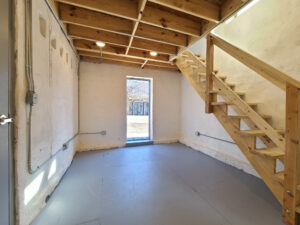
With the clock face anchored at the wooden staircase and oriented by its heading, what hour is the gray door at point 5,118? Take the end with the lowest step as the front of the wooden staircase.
The gray door is roughly at 3 o'clock from the wooden staircase.

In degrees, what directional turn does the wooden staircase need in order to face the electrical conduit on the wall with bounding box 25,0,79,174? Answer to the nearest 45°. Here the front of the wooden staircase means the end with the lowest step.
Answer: approximately 90° to its right

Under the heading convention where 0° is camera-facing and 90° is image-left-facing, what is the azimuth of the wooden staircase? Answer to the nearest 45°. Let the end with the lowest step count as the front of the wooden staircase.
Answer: approximately 315°
